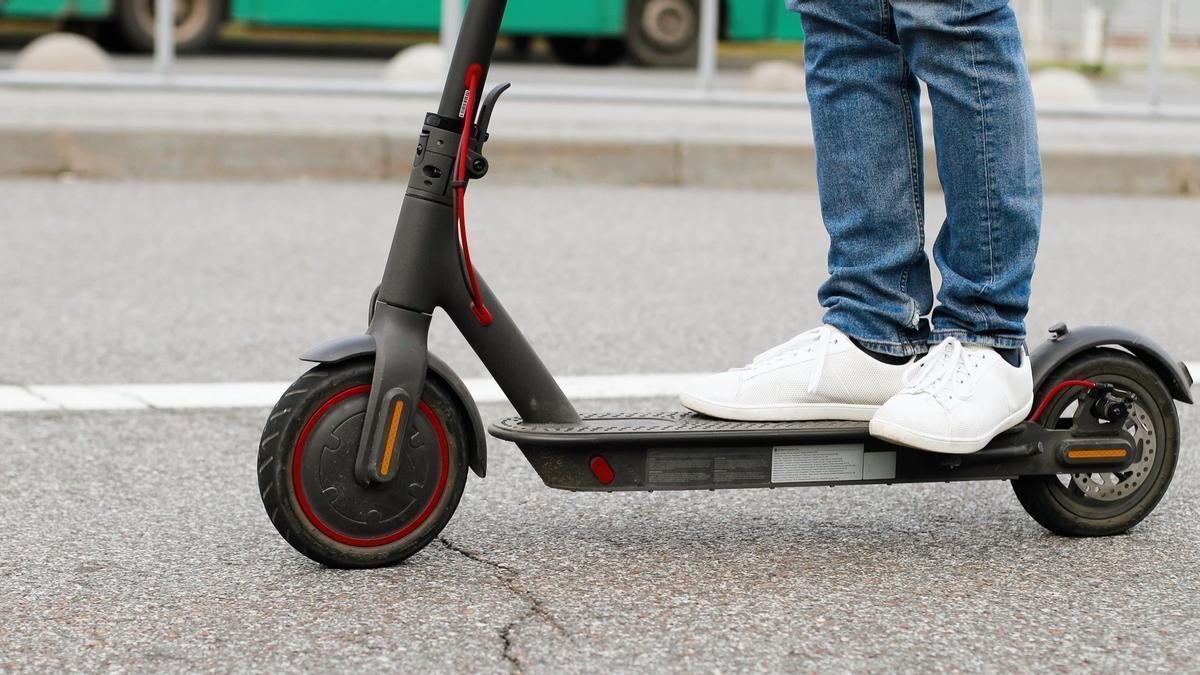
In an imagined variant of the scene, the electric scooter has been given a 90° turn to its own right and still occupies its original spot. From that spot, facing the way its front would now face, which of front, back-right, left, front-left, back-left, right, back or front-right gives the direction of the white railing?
front

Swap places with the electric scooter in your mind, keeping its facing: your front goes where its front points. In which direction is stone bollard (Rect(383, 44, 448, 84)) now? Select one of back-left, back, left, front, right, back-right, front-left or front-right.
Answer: right

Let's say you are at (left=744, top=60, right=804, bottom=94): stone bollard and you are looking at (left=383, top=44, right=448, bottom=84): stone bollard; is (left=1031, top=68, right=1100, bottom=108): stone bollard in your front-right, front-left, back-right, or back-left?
back-left

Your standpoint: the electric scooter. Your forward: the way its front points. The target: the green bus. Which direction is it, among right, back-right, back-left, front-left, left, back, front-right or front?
right

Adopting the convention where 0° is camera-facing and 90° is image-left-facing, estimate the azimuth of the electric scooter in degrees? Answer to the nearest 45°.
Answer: approximately 90°

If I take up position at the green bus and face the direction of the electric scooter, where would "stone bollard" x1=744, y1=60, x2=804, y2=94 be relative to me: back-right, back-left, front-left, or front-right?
front-left

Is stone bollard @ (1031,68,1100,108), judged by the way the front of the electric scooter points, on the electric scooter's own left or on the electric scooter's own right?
on the electric scooter's own right

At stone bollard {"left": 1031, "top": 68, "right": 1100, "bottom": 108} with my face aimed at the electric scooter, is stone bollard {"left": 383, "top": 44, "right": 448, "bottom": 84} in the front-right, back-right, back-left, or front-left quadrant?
front-right

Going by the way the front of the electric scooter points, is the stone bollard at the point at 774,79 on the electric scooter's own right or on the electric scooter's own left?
on the electric scooter's own right

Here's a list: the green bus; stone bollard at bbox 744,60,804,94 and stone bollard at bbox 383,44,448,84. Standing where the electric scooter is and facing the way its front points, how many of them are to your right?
3

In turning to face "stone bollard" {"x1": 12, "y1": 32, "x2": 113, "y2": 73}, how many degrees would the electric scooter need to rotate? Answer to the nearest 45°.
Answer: approximately 45° to its right
